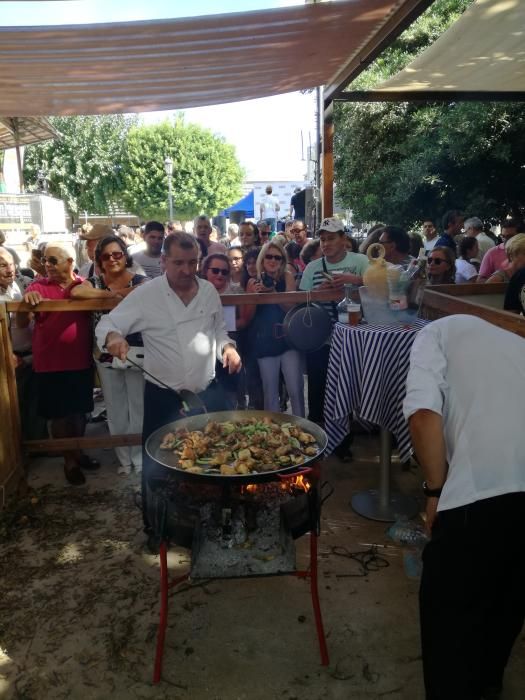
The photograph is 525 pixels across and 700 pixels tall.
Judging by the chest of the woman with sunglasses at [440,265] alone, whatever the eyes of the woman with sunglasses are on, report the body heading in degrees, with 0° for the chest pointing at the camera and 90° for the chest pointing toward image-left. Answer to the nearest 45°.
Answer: approximately 45°

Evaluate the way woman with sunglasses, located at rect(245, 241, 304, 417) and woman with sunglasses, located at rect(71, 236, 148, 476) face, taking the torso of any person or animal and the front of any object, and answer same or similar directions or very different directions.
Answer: same or similar directions

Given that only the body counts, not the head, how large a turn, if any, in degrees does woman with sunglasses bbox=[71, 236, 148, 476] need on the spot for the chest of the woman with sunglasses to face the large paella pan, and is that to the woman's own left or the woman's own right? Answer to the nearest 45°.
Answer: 0° — they already face it

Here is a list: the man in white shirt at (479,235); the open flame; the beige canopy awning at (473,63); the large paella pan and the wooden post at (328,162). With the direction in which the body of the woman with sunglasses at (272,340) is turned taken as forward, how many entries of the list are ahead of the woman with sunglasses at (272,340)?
2

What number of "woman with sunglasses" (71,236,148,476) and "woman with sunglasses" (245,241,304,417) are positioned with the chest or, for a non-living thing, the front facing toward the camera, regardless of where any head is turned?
2

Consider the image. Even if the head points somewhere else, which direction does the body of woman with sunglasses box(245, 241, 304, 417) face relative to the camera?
toward the camera

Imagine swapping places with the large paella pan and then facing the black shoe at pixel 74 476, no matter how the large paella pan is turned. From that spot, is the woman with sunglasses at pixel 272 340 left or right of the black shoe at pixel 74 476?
right

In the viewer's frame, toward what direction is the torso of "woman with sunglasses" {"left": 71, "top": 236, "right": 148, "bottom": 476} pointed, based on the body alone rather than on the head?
toward the camera

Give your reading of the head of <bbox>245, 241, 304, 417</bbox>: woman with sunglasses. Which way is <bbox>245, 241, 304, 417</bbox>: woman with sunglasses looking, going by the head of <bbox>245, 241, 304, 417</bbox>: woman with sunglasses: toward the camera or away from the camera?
toward the camera

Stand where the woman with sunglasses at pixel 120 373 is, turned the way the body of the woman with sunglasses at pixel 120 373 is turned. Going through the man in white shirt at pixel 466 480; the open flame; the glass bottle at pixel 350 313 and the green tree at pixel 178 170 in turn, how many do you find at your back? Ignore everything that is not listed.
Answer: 1
